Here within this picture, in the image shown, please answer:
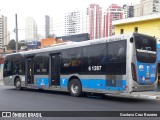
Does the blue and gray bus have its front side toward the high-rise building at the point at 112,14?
no

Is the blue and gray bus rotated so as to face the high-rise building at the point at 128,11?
no

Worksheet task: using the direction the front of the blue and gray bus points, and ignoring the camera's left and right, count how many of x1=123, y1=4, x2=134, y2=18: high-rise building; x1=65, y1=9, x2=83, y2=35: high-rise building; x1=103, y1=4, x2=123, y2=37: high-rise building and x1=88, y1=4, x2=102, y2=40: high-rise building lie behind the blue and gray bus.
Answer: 0

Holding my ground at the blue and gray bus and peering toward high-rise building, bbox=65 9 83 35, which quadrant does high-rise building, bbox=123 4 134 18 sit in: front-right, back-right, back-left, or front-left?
front-right
